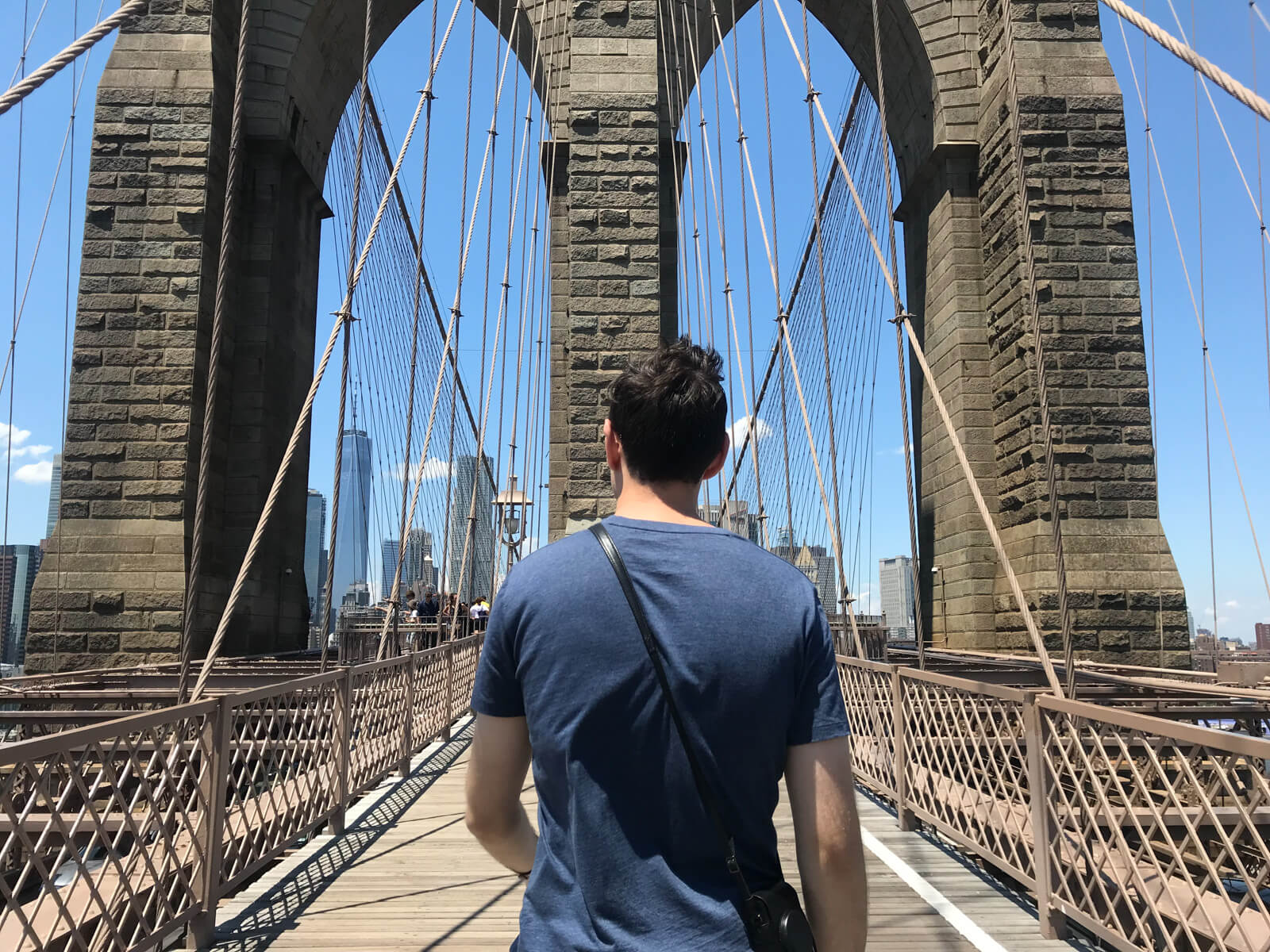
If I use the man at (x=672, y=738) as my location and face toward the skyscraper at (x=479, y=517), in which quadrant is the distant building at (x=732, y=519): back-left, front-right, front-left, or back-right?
front-right

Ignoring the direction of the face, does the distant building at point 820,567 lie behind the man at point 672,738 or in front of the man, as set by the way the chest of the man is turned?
in front

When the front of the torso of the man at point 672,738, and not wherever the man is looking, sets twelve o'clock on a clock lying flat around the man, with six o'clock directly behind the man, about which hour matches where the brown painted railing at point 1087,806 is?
The brown painted railing is roughly at 1 o'clock from the man.

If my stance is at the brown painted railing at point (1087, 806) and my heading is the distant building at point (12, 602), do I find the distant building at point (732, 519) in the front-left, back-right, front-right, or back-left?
front-right

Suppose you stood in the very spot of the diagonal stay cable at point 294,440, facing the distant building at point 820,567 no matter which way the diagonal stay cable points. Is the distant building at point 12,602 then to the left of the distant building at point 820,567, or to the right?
left

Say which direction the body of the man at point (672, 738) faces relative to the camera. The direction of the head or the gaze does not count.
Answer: away from the camera

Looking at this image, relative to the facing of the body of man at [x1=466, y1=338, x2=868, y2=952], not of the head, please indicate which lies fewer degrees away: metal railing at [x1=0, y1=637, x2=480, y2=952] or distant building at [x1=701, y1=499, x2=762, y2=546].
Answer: the distant building

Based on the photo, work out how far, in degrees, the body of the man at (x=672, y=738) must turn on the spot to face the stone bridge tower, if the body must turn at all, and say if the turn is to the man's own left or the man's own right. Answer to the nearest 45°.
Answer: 0° — they already face it

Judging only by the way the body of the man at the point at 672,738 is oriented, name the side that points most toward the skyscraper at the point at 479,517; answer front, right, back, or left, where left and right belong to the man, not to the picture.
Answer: front

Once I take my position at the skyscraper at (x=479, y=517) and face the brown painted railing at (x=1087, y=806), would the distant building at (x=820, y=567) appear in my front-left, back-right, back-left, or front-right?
front-left

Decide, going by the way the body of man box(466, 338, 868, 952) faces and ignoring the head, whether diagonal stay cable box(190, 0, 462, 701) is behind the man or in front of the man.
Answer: in front
